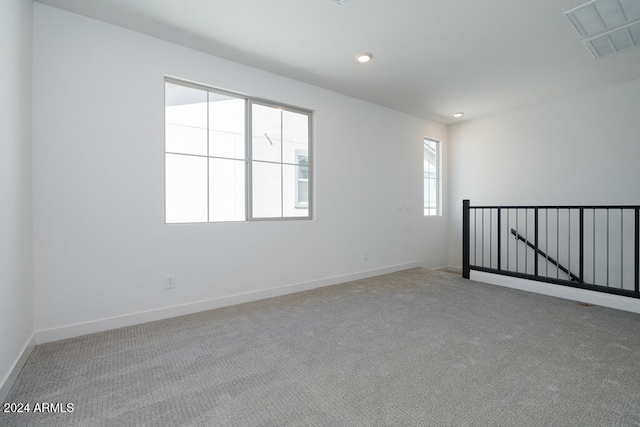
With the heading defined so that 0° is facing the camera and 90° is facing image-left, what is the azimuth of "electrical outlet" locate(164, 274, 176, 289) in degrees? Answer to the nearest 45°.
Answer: approximately 0°

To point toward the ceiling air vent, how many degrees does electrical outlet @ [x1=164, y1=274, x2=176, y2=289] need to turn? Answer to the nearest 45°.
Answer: approximately 45° to its left

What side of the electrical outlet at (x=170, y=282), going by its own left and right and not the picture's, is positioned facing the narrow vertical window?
left
